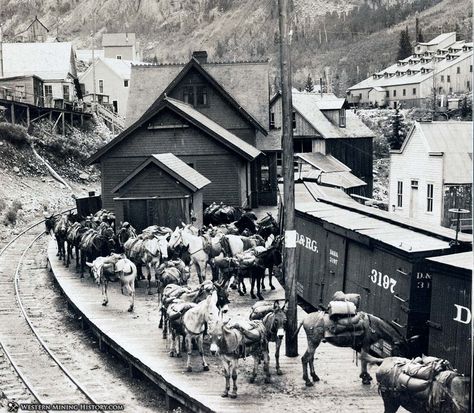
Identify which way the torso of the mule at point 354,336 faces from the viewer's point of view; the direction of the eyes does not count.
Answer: to the viewer's right

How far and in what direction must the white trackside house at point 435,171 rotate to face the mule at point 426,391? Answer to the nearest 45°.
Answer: approximately 45° to its left

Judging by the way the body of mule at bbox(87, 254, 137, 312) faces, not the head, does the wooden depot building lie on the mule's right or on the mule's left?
on the mule's right

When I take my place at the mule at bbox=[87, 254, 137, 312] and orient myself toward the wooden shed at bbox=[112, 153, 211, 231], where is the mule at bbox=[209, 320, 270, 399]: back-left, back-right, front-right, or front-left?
back-right

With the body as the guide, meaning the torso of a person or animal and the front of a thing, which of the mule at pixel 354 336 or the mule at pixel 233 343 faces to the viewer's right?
the mule at pixel 354 336
